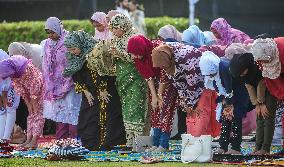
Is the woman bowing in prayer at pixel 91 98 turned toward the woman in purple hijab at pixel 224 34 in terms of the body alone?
no

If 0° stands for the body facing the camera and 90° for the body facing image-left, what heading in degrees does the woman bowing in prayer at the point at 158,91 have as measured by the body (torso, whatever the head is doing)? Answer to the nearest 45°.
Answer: approximately 45°

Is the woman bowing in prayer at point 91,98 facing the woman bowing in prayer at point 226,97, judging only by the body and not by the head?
no

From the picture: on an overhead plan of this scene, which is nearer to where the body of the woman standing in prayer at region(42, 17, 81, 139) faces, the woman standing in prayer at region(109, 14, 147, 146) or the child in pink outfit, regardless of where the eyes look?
the child in pink outfit

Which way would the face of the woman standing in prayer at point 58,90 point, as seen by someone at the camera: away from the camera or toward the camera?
toward the camera

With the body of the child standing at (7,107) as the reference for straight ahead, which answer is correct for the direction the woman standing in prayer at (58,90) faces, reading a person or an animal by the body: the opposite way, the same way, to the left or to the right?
the same way

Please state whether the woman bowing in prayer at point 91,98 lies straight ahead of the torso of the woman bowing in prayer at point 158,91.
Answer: no

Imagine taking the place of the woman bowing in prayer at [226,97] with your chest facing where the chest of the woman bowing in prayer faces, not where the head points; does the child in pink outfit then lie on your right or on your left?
on your right

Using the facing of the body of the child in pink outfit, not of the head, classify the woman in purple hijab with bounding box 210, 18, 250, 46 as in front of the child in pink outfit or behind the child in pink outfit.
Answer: behind
